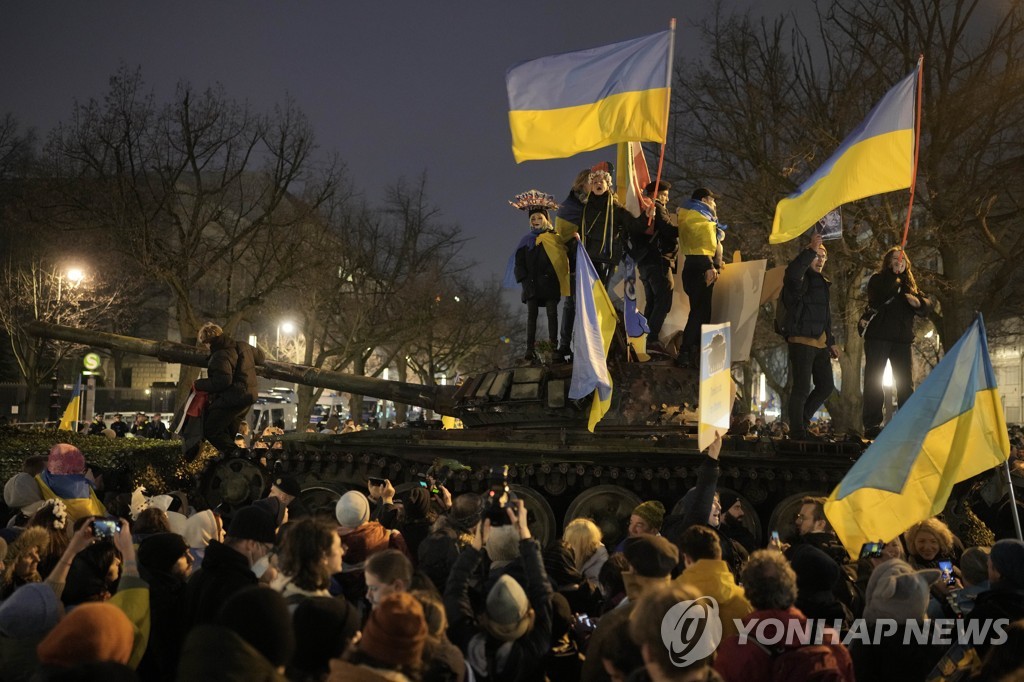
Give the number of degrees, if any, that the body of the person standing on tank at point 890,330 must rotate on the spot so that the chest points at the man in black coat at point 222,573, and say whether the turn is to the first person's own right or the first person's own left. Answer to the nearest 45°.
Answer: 0° — they already face them

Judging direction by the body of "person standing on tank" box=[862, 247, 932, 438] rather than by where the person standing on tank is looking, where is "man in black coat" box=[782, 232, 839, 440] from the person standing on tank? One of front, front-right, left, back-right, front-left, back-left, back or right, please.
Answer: right

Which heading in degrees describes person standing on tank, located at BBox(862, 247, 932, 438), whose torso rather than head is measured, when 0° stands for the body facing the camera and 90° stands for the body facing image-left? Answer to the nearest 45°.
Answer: approximately 0°

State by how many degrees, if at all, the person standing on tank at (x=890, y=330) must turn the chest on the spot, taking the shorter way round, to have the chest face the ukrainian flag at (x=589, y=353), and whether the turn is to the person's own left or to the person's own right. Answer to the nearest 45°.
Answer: approximately 45° to the person's own right

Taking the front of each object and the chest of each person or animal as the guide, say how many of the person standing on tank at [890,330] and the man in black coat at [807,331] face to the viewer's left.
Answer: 0

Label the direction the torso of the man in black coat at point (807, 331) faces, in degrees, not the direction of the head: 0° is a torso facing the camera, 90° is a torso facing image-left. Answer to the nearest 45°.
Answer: approximately 315°

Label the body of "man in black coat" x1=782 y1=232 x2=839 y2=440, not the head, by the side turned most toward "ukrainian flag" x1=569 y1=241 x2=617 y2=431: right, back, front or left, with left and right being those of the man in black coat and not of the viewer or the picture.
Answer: right

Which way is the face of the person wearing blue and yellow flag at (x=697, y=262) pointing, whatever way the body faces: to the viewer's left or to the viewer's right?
to the viewer's right

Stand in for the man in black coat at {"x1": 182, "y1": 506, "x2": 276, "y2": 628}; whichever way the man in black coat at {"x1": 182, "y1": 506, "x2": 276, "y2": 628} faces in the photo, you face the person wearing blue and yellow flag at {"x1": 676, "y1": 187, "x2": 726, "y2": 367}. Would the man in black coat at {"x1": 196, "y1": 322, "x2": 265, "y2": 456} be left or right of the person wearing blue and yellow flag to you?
left

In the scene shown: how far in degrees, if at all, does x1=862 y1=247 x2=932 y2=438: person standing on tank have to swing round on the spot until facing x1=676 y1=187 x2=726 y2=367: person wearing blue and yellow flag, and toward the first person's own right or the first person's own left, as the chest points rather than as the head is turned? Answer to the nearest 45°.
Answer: approximately 90° to the first person's own right

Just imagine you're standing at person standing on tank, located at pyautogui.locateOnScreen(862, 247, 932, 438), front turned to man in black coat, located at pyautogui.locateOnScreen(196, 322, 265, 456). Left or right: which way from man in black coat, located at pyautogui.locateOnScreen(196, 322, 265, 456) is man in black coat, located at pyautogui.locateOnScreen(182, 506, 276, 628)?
left
